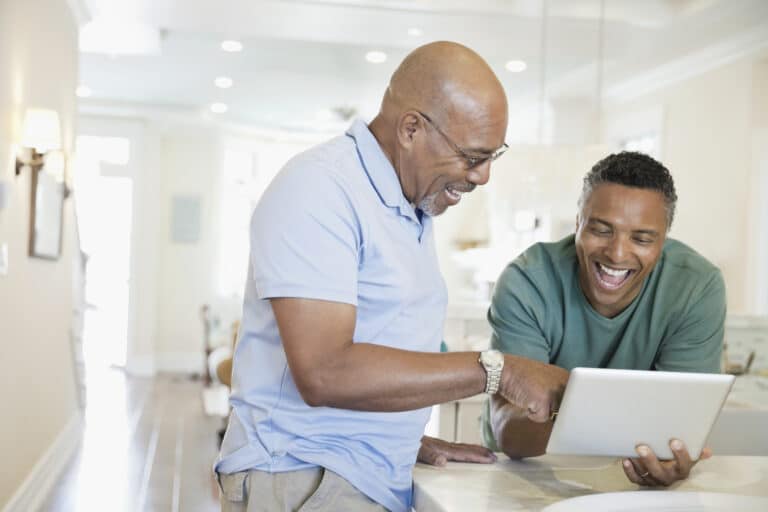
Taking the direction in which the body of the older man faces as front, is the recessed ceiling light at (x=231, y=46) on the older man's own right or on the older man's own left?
on the older man's own left

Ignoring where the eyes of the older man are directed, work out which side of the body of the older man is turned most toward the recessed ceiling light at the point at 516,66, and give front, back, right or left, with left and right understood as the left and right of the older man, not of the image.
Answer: left

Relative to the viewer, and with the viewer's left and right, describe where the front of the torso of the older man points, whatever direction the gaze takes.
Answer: facing to the right of the viewer

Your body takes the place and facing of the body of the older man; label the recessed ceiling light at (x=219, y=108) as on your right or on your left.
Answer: on your left

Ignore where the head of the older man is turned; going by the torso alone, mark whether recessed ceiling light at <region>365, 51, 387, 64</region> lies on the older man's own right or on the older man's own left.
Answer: on the older man's own left

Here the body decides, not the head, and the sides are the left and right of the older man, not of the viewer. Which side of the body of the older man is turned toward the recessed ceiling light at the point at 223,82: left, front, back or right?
left

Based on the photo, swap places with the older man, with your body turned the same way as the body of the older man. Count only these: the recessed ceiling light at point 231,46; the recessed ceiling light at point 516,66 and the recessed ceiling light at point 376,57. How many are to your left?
3

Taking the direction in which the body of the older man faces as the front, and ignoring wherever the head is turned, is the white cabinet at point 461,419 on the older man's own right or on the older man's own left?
on the older man's own left
